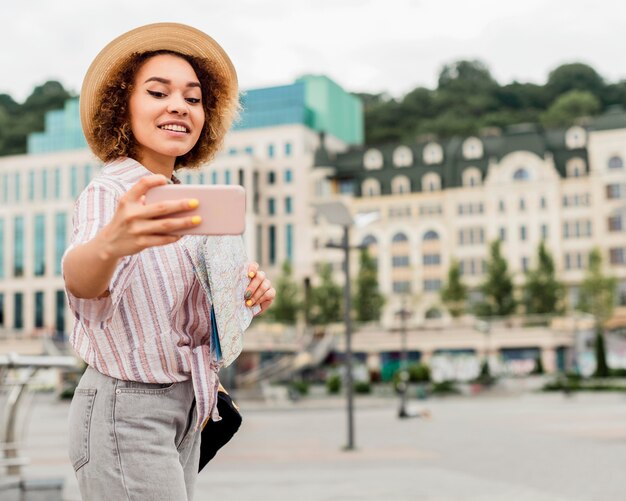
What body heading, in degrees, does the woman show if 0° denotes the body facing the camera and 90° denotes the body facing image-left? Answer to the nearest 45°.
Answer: approximately 315°

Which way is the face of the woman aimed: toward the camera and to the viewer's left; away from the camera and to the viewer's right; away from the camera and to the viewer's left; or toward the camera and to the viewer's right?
toward the camera and to the viewer's right
